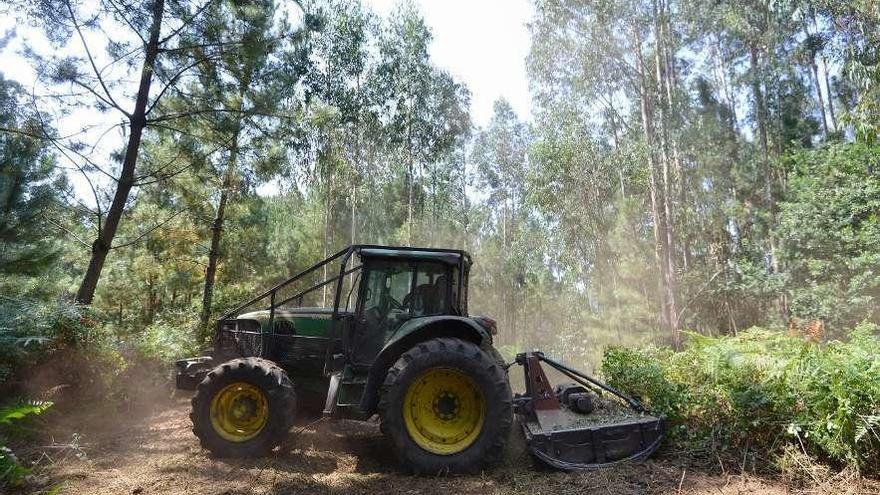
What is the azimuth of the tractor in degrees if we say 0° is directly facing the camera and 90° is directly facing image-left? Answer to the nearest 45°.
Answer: approximately 90°

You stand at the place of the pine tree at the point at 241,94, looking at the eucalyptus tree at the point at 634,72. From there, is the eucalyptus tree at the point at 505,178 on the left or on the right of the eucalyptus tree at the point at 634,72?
left

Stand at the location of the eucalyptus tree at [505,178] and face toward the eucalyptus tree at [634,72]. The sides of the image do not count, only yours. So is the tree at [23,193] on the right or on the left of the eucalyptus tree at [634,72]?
right

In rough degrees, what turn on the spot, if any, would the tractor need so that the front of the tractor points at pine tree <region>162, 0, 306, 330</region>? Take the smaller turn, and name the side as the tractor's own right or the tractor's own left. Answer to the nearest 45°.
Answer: approximately 45° to the tractor's own right

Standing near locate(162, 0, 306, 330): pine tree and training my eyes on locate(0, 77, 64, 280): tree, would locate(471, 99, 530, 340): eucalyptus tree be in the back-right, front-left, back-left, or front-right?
back-right

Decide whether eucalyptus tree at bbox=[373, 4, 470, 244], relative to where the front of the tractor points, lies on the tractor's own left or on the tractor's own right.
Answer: on the tractor's own right

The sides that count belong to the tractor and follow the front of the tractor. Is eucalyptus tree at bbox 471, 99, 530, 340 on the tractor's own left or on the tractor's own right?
on the tractor's own right

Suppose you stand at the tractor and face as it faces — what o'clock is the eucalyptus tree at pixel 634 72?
The eucalyptus tree is roughly at 4 o'clock from the tractor.

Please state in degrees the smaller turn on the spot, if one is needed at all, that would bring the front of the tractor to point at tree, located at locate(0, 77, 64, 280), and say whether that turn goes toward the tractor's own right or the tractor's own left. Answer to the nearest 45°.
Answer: approximately 45° to the tractor's own right
